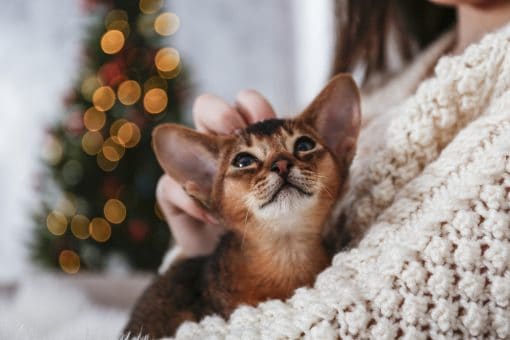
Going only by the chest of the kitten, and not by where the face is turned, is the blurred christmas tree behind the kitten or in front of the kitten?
behind

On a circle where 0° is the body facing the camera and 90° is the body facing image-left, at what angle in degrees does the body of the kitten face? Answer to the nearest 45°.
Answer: approximately 315°
